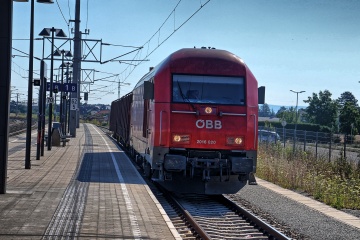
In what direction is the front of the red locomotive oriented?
toward the camera
